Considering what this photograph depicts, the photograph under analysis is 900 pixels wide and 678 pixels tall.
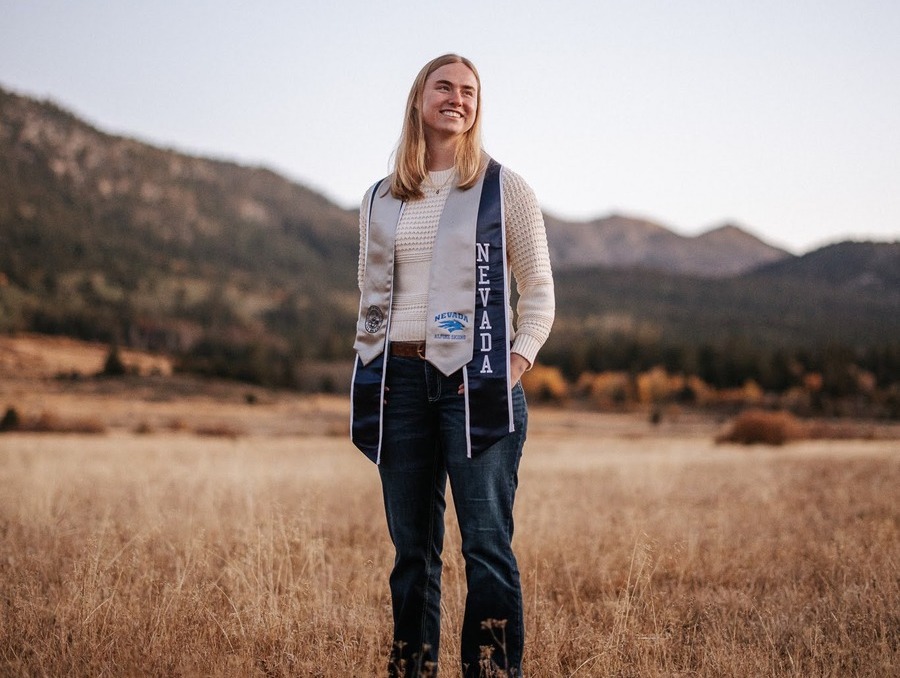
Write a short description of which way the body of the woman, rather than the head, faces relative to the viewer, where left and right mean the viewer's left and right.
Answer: facing the viewer and to the left of the viewer

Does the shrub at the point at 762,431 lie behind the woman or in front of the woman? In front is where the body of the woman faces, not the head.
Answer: behind

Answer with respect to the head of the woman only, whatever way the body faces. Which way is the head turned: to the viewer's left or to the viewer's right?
to the viewer's right

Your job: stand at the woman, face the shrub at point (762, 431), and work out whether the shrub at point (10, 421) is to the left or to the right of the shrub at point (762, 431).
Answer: left

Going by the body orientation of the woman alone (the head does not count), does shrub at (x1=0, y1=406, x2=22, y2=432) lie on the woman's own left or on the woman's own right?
on the woman's own right
